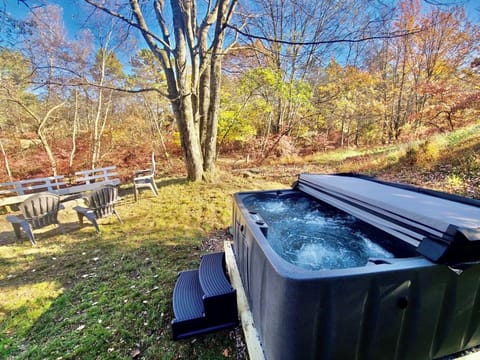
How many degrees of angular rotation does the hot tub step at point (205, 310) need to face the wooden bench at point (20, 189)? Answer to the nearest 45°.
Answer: approximately 45° to its right

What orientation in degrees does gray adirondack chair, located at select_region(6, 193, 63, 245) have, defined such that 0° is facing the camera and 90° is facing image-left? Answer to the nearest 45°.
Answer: approximately 135°

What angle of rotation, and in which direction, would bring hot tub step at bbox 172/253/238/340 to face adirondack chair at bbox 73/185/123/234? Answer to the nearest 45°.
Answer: approximately 45° to its right

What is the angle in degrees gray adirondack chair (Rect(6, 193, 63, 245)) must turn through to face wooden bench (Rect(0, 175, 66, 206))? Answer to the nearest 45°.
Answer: approximately 45° to its right

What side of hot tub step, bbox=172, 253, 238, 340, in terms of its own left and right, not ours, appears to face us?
left
